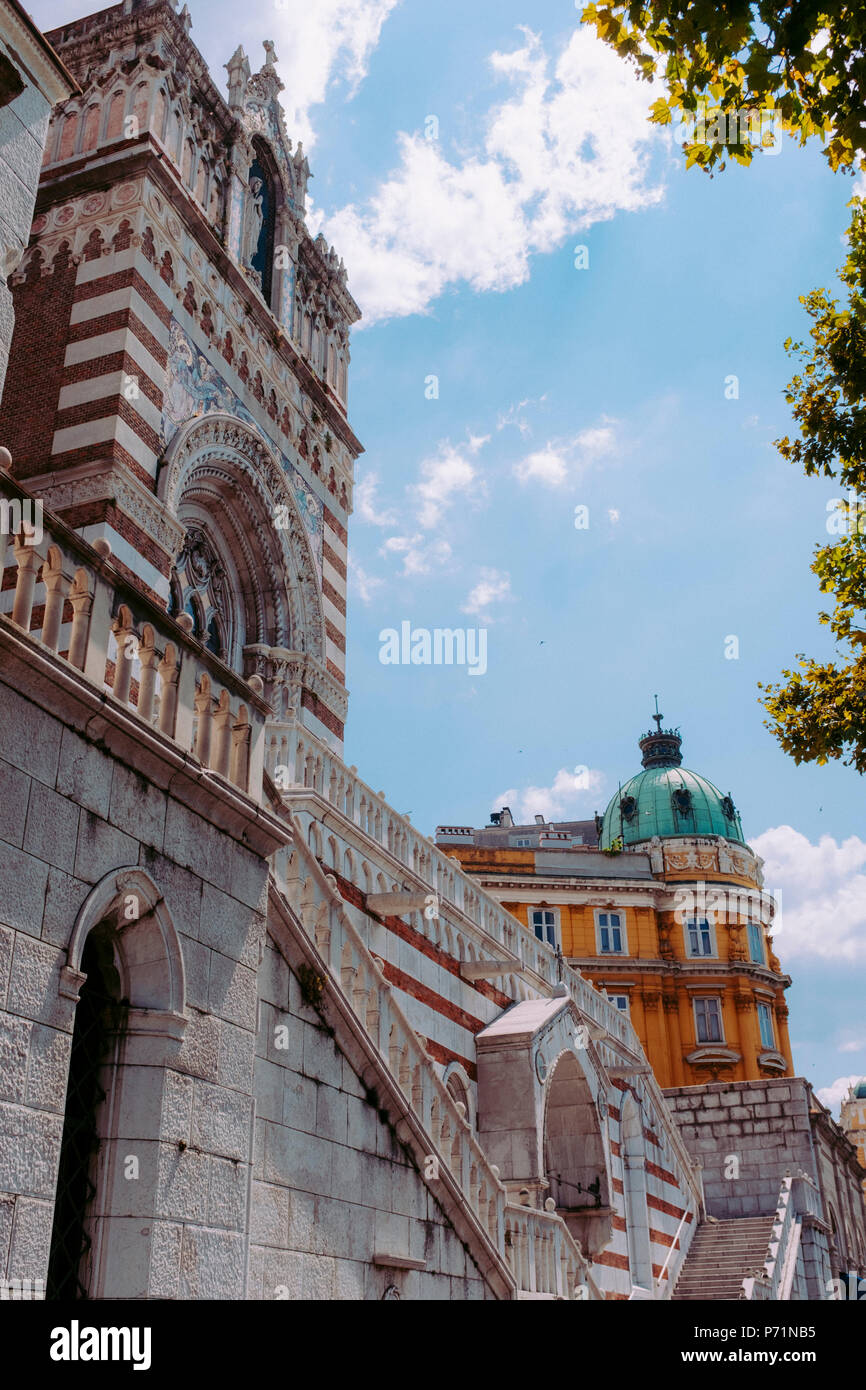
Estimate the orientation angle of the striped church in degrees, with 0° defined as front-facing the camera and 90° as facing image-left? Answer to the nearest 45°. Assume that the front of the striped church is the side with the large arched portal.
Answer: approximately 315°
